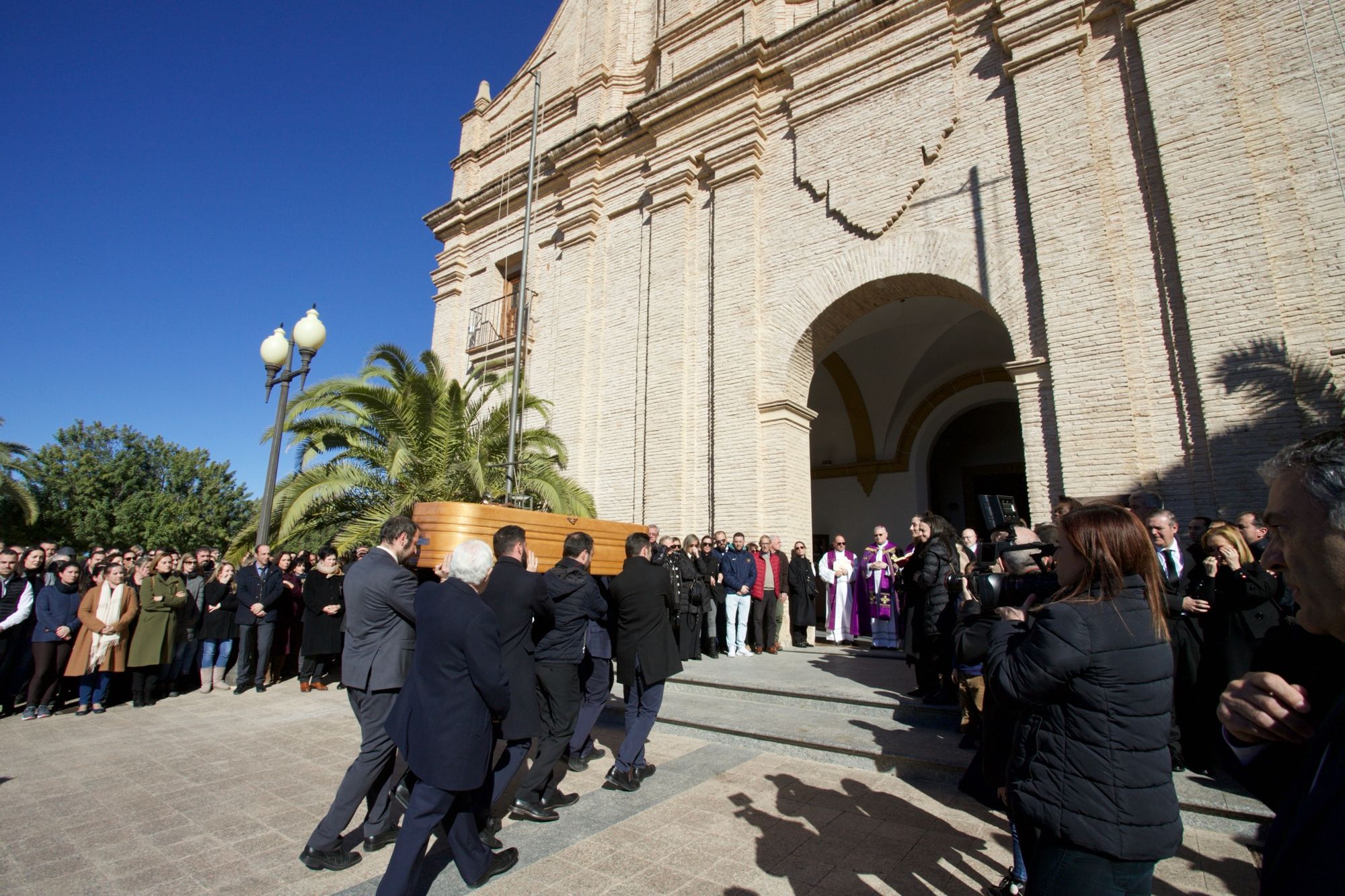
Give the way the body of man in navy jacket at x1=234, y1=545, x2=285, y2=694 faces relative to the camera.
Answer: toward the camera

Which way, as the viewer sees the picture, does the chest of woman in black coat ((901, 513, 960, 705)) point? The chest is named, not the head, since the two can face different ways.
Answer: to the viewer's left

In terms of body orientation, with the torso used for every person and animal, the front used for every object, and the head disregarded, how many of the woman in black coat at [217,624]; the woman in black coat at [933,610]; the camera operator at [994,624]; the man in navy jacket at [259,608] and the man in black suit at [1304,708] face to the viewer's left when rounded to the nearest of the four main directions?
3

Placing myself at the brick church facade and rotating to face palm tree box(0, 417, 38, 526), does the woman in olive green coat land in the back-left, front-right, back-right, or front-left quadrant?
front-left

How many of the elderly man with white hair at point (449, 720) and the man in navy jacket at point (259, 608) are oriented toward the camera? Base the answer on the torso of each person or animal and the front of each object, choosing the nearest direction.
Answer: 1

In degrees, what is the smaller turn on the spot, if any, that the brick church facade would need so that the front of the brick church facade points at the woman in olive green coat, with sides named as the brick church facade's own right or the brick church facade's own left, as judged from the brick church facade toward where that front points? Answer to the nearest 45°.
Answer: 0° — it already faces them

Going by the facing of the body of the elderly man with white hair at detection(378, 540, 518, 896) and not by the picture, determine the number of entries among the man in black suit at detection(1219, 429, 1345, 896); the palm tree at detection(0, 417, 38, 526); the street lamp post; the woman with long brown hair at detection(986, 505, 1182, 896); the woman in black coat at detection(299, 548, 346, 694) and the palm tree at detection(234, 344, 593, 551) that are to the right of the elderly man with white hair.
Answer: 2

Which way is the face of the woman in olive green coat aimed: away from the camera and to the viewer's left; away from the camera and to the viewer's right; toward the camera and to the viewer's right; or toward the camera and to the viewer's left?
toward the camera and to the viewer's right

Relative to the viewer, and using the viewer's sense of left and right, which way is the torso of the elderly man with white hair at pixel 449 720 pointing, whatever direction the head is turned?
facing away from the viewer and to the right of the viewer

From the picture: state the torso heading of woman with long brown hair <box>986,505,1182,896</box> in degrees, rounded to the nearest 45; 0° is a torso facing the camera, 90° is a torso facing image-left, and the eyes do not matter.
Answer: approximately 135°

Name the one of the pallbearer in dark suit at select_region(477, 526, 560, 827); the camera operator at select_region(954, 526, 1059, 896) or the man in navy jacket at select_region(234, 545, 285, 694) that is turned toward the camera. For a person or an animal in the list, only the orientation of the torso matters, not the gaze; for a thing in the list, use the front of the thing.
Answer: the man in navy jacket

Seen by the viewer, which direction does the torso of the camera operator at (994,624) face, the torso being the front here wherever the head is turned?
to the viewer's left

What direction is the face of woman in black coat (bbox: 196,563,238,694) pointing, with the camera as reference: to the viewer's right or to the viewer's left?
to the viewer's right

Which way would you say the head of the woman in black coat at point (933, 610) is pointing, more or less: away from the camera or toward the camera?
toward the camera

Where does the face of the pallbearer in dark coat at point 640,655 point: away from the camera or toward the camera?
away from the camera

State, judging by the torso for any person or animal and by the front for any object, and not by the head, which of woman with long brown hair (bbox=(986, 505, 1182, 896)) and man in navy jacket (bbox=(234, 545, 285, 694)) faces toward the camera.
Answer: the man in navy jacket

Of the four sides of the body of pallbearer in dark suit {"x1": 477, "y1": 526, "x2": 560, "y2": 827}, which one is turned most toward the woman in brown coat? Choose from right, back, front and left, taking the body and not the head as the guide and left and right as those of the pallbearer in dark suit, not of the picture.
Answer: left

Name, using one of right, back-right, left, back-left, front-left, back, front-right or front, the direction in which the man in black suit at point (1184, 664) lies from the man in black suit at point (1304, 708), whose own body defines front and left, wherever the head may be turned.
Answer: right
